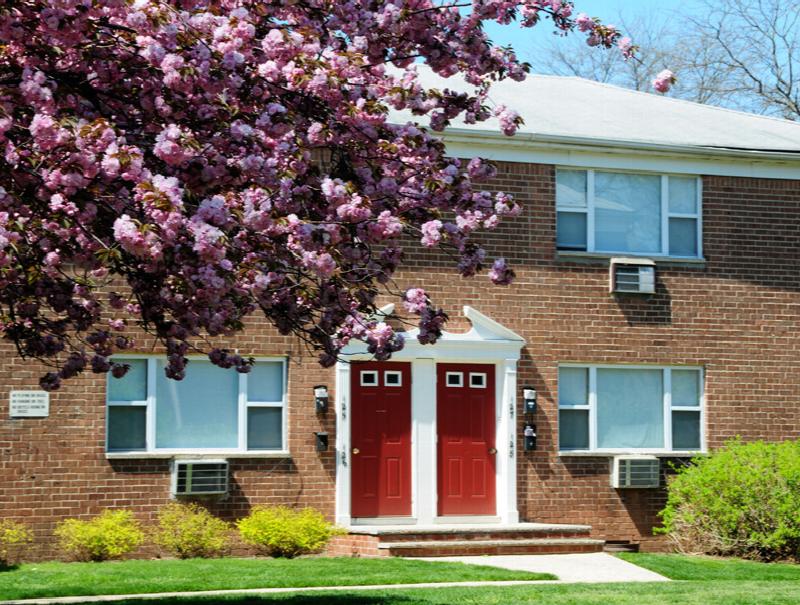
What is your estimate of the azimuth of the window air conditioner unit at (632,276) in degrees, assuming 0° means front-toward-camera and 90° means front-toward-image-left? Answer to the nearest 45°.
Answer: approximately 0°

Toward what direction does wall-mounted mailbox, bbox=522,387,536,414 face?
toward the camera

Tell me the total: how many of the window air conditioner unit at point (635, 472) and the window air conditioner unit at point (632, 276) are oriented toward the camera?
2

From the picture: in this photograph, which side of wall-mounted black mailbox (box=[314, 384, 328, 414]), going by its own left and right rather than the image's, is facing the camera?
front

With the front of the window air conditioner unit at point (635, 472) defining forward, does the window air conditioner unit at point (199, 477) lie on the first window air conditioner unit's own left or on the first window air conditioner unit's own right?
on the first window air conditioner unit's own right

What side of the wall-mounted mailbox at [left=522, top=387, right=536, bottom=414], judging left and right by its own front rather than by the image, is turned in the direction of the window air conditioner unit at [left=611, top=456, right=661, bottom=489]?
left

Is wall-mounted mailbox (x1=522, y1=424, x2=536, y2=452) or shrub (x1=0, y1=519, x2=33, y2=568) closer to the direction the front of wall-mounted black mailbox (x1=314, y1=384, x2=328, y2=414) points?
the shrub

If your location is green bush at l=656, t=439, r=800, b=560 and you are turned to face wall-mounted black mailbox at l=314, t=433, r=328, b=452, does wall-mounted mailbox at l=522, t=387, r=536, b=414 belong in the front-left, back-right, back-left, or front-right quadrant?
front-right
